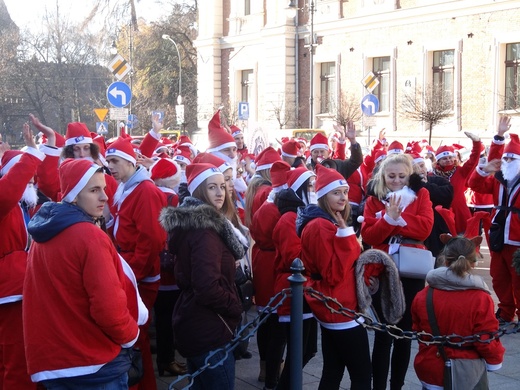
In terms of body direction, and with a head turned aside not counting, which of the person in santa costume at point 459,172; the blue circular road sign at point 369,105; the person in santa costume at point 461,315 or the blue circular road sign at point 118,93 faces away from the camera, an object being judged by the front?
the person in santa costume at point 461,315

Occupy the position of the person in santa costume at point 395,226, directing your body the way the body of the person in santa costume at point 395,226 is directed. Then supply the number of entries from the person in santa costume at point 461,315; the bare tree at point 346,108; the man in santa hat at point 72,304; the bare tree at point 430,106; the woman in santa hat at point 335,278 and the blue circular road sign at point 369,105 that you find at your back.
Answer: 3

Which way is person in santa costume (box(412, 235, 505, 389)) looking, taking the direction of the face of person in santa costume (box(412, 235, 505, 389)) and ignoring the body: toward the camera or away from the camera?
away from the camera

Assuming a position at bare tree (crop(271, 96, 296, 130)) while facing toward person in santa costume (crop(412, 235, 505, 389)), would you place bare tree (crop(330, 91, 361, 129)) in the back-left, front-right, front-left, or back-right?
front-left

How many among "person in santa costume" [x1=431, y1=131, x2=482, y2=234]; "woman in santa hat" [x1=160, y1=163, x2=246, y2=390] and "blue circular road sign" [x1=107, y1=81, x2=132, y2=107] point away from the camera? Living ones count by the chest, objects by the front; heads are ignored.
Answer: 0

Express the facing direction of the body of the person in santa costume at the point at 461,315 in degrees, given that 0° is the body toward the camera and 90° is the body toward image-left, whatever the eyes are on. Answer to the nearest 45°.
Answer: approximately 180°

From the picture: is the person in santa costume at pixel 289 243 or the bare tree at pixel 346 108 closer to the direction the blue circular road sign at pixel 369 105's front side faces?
the person in santa costume

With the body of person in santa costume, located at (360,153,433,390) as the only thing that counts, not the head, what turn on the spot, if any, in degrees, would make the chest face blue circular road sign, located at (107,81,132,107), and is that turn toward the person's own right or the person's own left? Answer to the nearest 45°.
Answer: approximately 135° to the person's own right

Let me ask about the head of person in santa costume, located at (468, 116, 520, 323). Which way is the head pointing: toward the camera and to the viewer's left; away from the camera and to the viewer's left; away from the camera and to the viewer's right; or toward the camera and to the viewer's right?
toward the camera and to the viewer's left

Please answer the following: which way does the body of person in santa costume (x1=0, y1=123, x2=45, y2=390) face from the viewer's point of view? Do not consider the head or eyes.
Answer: to the viewer's right
